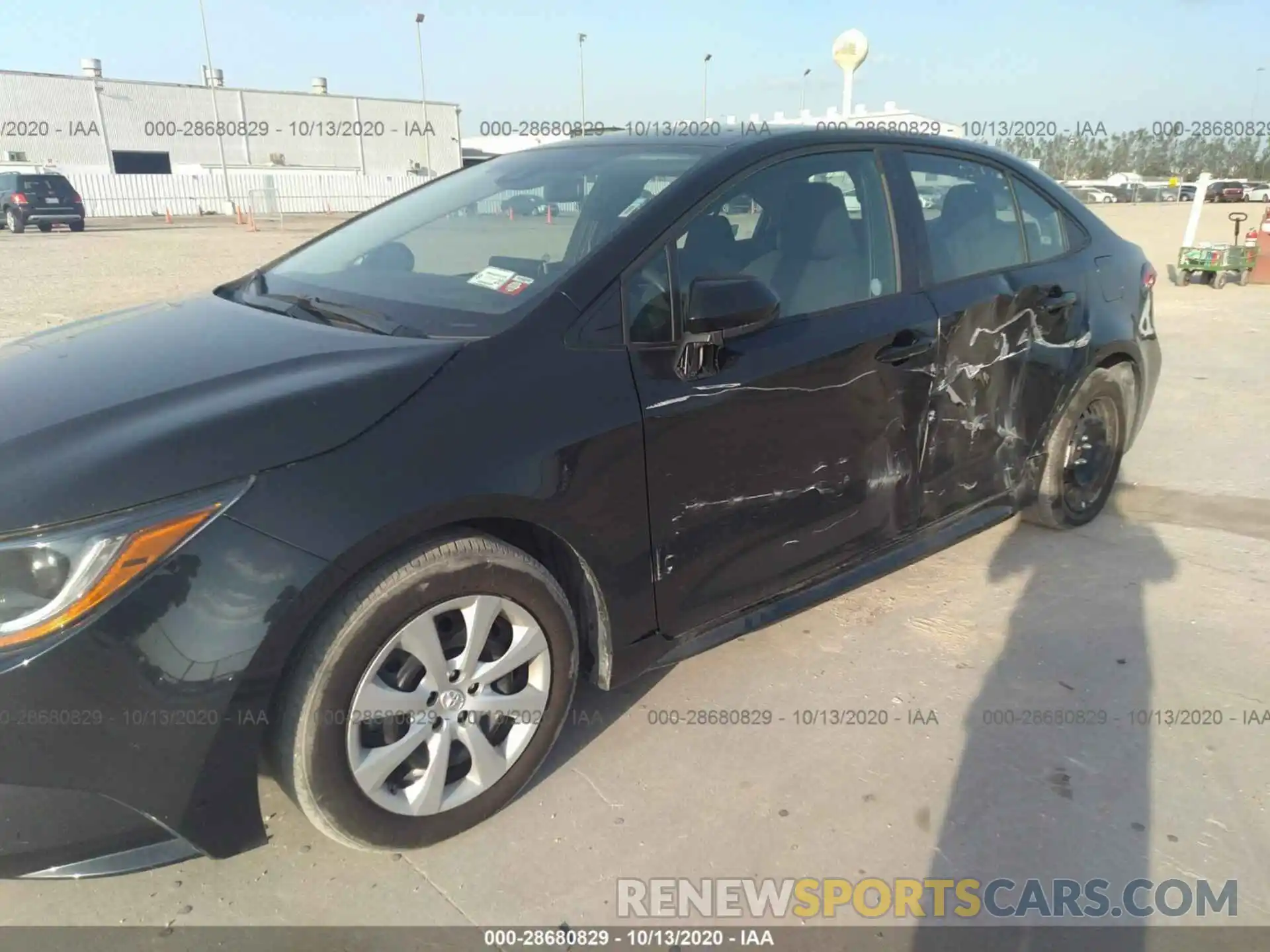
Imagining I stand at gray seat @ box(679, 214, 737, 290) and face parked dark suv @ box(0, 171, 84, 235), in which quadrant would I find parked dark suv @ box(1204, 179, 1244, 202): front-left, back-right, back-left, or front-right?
front-right

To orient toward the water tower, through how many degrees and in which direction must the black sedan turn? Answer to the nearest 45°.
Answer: approximately 135° to its right

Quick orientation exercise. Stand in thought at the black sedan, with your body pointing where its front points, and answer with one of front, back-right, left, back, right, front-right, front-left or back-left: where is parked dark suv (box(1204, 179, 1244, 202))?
back

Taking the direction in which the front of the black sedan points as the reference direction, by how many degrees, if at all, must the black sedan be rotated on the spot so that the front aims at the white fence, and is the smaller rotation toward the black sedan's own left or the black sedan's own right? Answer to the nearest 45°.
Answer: approximately 135° to the black sedan's own right

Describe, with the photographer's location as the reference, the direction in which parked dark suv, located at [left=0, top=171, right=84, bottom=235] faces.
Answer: facing away from the viewer and to the left of the viewer

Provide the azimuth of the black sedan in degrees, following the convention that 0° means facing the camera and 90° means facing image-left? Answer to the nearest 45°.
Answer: approximately 45°

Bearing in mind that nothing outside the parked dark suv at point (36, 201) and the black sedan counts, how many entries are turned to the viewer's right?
0

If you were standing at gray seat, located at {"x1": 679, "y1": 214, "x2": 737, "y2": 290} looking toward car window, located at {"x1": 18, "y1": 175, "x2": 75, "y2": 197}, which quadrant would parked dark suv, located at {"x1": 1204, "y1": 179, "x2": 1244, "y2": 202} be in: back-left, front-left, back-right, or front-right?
front-right

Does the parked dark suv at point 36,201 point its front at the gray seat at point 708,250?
no
